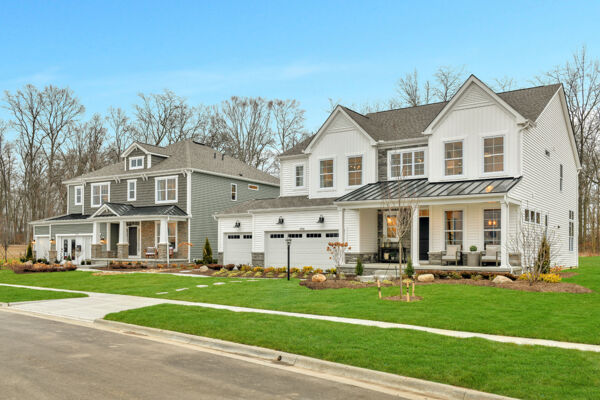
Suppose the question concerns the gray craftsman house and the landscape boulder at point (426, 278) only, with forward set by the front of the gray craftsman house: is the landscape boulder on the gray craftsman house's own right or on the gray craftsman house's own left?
on the gray craftsman house's own left

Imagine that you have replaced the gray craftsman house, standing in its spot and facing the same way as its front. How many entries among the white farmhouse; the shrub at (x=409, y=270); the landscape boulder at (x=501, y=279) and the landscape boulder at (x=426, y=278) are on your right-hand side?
0

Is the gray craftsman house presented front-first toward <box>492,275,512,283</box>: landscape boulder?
no

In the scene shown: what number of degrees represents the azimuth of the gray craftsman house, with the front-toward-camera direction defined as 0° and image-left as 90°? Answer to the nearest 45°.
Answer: approximately 45°

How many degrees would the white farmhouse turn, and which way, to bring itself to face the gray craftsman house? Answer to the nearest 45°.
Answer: approximately 90° to its right

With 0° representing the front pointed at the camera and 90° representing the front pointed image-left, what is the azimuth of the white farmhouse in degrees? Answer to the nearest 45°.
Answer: approximately 45°

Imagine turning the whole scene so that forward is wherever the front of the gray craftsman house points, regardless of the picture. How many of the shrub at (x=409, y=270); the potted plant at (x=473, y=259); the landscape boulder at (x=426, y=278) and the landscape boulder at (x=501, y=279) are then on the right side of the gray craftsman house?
0

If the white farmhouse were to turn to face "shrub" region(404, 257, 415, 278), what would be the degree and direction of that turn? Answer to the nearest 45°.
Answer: approximately 45° to its left

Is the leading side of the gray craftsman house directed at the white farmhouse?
no

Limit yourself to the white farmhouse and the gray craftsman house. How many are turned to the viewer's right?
0

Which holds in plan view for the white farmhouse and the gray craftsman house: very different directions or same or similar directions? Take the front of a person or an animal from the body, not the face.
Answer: same or similar directions

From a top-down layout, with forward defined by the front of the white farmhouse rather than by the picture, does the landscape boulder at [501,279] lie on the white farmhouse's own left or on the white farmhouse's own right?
on the white farmhouse's own left
